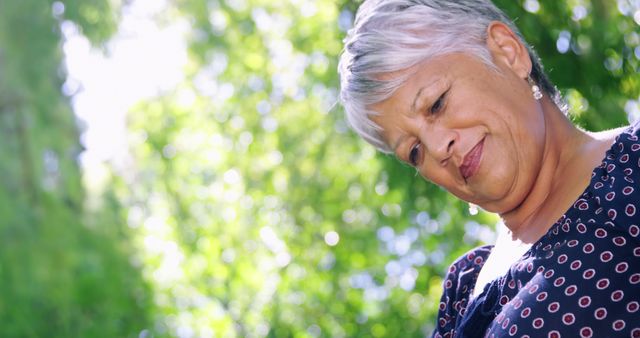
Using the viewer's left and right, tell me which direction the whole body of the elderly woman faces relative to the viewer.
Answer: facing the viewer and to the left of the viewer

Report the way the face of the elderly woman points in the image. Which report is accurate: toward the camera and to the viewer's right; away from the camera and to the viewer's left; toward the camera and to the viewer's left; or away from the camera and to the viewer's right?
toward the camera and to the viewer's left
